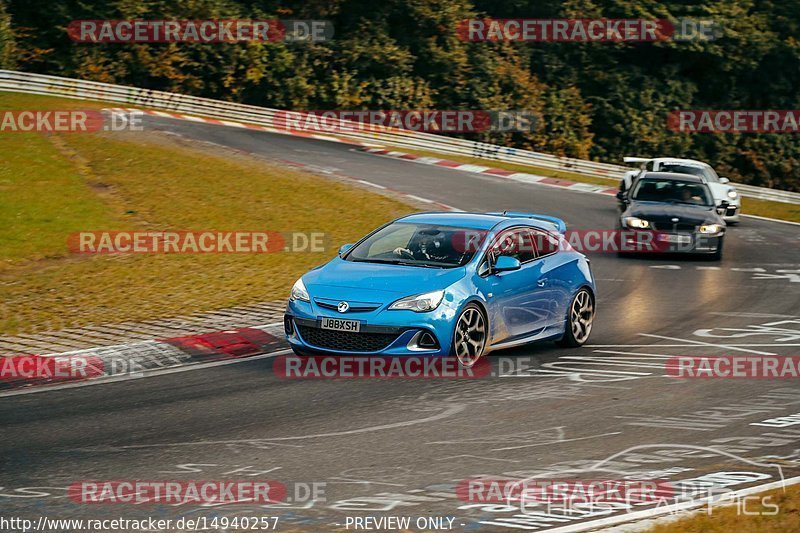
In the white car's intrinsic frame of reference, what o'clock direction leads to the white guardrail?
The white guardrail is roughly at 6 o'clock from the white car.

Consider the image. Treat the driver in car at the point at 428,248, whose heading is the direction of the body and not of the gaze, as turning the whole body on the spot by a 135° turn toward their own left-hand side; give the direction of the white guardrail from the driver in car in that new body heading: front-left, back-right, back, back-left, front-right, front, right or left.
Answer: left

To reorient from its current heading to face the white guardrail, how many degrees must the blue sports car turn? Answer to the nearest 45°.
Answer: approximately 135° to its right

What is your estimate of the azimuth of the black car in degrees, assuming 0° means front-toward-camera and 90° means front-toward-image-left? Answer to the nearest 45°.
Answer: approximately 0°

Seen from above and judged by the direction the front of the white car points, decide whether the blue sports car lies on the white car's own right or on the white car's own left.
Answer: on the white car's own right

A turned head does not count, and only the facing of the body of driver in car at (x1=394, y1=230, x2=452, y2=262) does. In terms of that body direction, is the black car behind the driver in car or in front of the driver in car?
behind

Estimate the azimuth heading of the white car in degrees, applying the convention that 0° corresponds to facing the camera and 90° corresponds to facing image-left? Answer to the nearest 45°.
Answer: approximately 315°

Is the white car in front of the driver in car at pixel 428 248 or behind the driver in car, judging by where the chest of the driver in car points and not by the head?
behind
